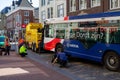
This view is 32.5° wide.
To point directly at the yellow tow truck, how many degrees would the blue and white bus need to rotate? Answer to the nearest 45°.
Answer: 0° — it already faces it

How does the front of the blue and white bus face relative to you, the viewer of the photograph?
facing away from the viewer and to the left of the viewer
